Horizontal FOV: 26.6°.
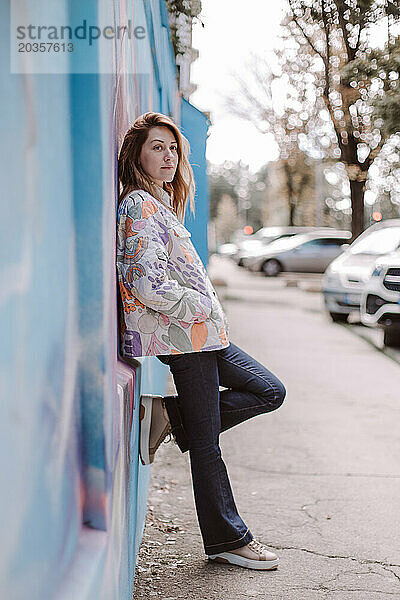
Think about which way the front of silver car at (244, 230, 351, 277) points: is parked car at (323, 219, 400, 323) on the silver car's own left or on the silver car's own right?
on the silver car's own left

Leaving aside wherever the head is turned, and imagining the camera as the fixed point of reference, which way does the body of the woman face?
to the viewer's right

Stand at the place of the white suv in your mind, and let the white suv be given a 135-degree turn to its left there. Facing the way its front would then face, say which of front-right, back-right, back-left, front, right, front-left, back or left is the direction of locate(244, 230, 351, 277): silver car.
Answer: left

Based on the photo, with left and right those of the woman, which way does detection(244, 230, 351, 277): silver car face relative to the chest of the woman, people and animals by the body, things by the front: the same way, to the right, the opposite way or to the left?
the opposite way

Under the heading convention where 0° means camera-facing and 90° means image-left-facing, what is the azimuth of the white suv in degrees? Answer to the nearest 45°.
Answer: approximately 45°

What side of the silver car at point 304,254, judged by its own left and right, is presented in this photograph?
left

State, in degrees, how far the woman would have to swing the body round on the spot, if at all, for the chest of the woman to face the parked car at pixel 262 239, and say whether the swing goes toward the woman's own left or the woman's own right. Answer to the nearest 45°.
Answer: approximately 90° to the woman's own left

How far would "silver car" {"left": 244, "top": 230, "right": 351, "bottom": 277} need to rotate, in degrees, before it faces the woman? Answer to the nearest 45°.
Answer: approximately 90° to its left

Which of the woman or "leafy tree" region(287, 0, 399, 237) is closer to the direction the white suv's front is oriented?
the woman

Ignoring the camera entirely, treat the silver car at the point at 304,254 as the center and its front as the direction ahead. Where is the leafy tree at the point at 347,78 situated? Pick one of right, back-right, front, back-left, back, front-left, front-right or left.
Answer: left

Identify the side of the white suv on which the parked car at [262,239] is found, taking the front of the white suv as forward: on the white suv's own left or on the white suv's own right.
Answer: on the white suv's own right

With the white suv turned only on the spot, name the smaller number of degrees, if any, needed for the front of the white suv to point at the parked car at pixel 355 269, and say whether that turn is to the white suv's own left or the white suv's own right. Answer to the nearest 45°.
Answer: approximately 135° to the white suv's own right

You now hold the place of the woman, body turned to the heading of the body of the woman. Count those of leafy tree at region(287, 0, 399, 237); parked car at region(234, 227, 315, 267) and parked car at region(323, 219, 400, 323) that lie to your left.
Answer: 3

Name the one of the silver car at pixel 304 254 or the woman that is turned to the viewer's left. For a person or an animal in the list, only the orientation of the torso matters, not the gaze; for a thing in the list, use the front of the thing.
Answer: the silver car
